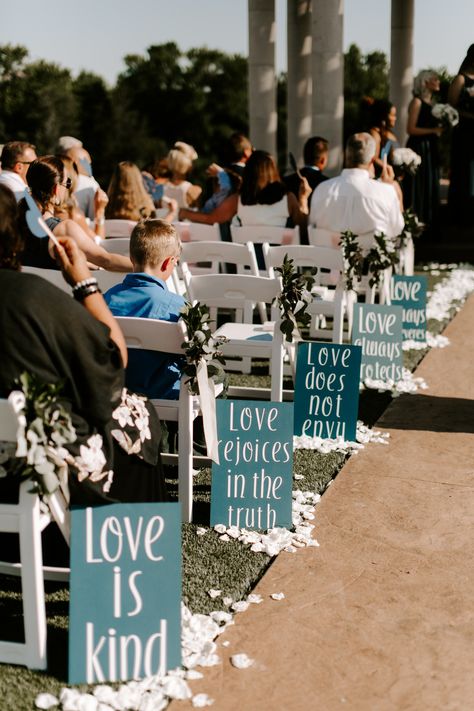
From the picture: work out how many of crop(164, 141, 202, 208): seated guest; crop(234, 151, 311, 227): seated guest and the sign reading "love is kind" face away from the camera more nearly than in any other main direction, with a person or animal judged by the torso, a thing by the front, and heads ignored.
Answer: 2

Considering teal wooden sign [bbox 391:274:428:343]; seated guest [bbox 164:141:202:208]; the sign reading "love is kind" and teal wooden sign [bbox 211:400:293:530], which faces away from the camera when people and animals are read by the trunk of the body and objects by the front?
the seated guest

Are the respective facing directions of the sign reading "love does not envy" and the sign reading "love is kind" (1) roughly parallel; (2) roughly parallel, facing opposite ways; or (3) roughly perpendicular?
roughly parallel

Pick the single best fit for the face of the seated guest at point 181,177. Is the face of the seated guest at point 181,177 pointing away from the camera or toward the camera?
away from the camera

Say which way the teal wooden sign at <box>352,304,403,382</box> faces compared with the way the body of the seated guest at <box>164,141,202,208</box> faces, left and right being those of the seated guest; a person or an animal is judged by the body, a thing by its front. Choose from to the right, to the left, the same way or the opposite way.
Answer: the opposite way

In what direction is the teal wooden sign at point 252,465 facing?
toward the camera

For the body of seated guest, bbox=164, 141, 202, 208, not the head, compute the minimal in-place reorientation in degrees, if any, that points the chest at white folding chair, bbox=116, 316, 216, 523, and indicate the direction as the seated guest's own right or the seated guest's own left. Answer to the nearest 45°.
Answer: approximately 180°

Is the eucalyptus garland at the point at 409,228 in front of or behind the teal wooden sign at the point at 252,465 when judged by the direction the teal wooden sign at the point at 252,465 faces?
behind

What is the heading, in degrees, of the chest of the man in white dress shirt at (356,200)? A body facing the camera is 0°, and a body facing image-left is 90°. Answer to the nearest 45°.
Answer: approximately 180°

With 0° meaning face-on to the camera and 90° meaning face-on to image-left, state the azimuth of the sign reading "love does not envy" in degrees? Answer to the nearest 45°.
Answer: approximately 0°

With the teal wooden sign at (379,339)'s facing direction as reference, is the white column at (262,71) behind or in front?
behind

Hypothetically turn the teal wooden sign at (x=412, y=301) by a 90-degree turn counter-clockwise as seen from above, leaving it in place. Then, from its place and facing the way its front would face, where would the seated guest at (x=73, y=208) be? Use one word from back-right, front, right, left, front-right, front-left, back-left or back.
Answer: back-right

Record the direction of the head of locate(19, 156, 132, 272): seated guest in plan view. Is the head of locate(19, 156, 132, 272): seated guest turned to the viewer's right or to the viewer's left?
to the viewer's right

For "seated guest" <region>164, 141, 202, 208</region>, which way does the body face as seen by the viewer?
away from the camera

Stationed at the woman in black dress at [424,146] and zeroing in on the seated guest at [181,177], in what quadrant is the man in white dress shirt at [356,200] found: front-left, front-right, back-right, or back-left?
front-left
